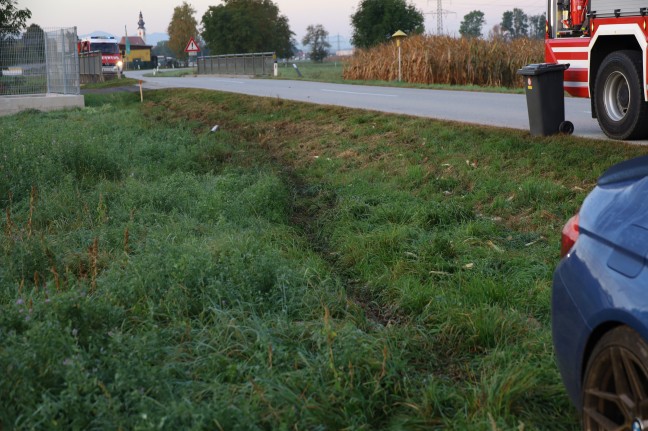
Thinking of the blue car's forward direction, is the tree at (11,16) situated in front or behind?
behind

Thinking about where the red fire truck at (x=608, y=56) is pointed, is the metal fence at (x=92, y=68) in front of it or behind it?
behind

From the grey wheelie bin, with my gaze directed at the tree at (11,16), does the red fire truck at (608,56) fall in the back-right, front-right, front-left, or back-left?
back-right

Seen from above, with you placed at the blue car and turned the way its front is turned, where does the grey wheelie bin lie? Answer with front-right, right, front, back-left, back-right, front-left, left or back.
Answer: back-left

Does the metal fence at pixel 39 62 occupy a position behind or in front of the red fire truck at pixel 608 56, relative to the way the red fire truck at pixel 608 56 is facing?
behind

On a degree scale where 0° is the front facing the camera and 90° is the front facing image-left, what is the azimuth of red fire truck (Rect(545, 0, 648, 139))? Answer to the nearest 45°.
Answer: approximately 315°

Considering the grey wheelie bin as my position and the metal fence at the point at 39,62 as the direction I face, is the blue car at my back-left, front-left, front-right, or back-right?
back-left

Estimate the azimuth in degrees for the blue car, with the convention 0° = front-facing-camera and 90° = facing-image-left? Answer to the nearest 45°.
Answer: approximately 315°

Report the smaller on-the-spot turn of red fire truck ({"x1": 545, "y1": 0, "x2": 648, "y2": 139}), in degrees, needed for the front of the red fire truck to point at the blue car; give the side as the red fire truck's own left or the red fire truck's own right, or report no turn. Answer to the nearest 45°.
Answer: approximately 45° to the red fire truck's own right
